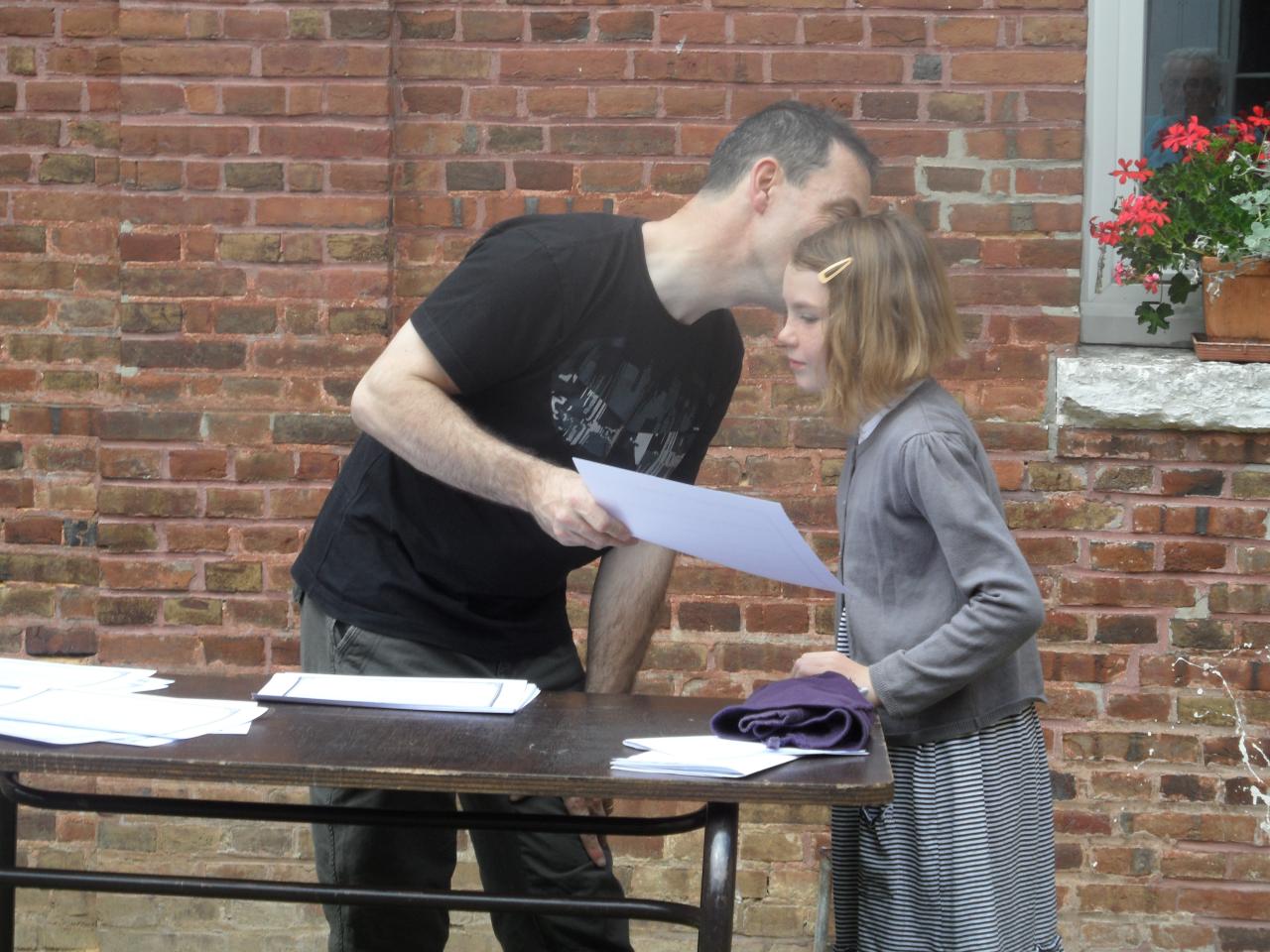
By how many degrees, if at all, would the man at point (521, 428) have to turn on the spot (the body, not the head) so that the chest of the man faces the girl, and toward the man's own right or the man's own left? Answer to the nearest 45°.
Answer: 0° — they already face them

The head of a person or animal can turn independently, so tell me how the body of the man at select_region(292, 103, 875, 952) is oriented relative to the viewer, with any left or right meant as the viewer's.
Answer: facing the viewer and to the right of the viewer

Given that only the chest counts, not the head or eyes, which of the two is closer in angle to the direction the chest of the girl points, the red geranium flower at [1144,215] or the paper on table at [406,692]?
the paper on table

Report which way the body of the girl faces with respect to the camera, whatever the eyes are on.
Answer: to the viewer's left

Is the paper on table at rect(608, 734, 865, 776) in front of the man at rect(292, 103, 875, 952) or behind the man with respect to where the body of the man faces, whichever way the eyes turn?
in front

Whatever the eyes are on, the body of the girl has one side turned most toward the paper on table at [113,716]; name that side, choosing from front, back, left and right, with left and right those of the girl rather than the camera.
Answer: front

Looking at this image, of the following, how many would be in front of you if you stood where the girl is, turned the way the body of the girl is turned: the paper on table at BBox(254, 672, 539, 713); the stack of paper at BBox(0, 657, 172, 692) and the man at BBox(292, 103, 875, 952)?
3

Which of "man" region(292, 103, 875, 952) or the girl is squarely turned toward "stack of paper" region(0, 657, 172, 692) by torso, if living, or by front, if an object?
the girl

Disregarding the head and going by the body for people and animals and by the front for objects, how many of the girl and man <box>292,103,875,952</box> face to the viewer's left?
1

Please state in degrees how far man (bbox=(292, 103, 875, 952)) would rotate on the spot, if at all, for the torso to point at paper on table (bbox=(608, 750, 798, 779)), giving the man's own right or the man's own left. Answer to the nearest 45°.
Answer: approximately 45° to the man's own right

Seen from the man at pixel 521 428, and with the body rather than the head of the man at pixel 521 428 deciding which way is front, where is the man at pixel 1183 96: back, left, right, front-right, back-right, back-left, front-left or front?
left

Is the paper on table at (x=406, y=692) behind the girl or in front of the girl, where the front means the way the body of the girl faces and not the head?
in front

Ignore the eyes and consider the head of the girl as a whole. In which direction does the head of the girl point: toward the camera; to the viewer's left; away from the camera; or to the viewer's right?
to the viewer's left

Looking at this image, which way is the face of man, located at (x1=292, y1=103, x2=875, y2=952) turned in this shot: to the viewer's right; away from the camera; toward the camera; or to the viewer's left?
to the viewer's right

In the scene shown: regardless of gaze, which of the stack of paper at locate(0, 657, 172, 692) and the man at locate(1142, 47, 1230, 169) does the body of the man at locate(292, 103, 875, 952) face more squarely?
the man
